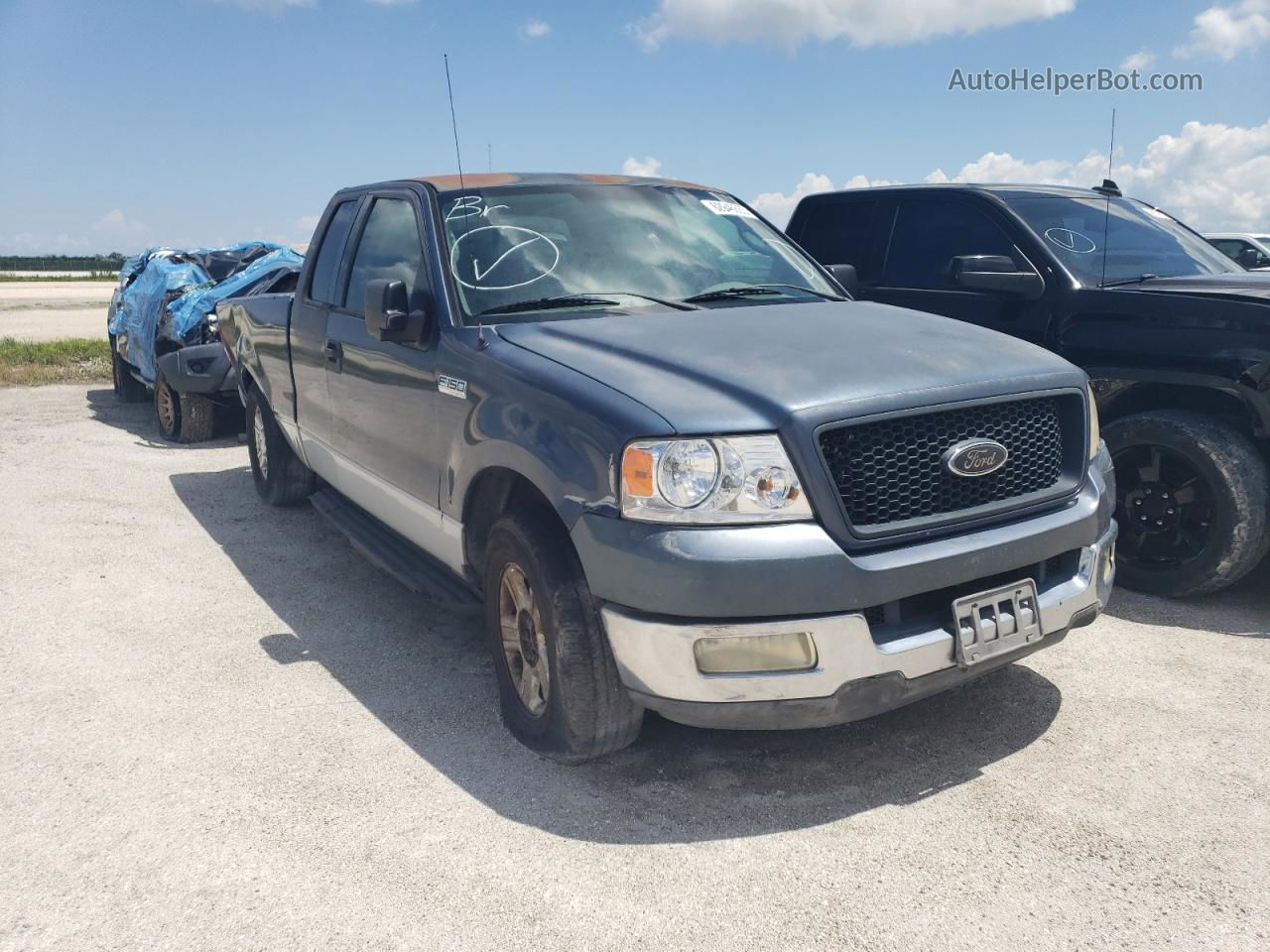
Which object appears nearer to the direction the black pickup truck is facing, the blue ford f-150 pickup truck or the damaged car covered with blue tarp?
the blue ford f-150 pickup truck

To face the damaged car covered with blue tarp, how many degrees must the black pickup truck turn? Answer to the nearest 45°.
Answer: approximately 135° to its right

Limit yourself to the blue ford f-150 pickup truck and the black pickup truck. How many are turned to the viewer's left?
0

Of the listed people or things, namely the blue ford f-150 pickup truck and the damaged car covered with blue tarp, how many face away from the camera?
0

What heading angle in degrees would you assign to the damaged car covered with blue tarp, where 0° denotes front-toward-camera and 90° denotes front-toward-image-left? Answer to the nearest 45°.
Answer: approximately 315°

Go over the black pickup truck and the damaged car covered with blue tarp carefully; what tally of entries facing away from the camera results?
0

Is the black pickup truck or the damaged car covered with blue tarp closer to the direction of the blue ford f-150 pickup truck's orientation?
the black pickup truck

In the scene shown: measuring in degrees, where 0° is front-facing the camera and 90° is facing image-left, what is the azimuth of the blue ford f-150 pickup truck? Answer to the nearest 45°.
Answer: approximately 315°

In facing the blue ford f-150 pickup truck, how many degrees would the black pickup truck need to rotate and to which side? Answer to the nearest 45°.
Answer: approximately 90° to its right

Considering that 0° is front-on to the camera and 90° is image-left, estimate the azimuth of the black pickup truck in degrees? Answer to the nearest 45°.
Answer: approximately 315°

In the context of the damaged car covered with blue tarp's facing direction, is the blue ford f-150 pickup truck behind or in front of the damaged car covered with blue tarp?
in front

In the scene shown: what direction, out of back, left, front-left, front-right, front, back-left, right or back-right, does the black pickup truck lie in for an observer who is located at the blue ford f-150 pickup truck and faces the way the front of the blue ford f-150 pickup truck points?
left
